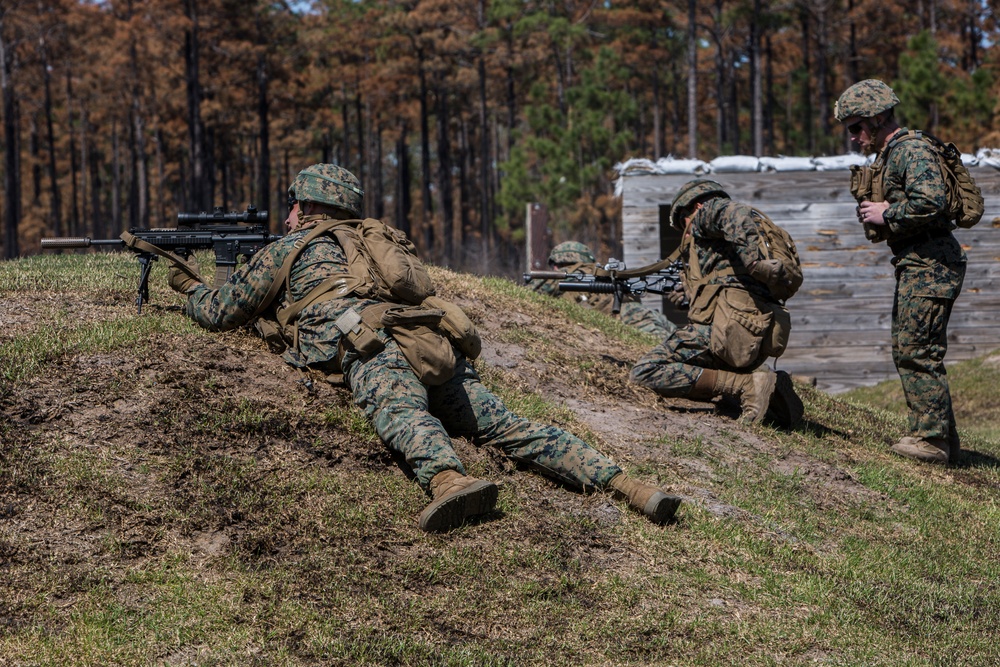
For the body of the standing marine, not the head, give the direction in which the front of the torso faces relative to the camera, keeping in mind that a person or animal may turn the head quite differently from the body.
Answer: to the viewer's left

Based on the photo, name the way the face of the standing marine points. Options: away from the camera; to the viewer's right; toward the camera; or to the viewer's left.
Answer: to the viewer's left
